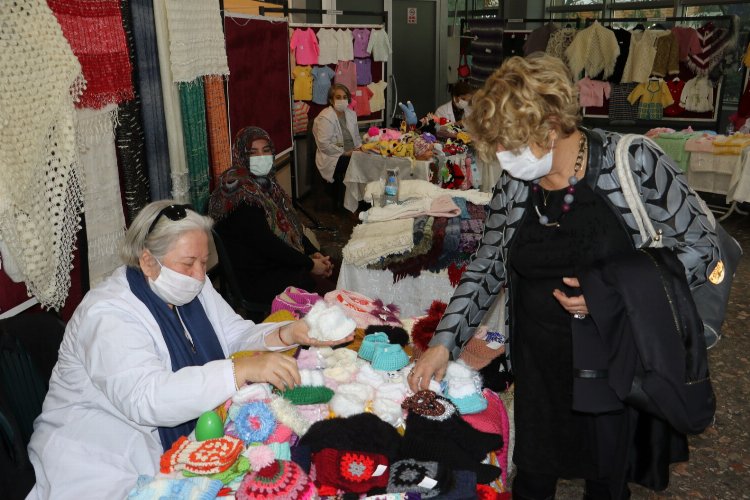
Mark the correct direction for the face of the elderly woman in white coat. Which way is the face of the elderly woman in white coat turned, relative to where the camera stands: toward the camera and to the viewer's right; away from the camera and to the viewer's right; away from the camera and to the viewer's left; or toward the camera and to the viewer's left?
toward the camera and to the viewer's right

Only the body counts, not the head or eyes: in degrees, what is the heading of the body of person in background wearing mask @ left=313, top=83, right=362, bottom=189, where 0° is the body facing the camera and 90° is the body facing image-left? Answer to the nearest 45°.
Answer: approximately 315°

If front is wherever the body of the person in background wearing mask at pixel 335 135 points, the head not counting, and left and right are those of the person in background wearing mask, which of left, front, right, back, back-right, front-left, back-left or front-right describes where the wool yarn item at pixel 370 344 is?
front-right

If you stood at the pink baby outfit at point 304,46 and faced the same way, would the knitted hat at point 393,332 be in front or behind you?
in front

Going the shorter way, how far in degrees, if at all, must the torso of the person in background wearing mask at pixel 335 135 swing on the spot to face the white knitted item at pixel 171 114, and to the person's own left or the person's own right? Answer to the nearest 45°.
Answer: approximately 45° to the person's own right

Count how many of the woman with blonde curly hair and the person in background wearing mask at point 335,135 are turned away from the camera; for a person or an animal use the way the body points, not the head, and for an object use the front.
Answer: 0

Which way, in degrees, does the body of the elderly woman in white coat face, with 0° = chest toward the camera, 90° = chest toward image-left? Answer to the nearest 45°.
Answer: approximately 315°

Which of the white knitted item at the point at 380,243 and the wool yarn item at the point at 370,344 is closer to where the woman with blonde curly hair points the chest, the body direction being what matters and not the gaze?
the wool yarn item

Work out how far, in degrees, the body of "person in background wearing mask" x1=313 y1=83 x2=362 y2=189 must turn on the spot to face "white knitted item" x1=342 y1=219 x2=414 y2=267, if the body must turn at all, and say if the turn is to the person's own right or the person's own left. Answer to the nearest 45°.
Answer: approximately 45° to the person's own right
